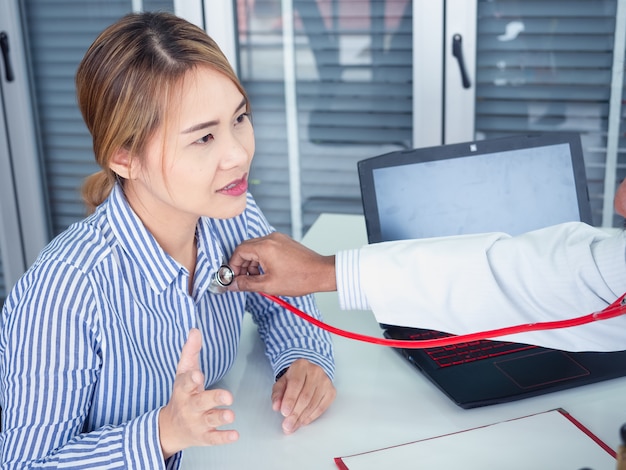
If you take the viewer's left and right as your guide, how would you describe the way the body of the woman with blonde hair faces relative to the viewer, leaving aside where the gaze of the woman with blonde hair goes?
facing the viewer and to the right of the viewer

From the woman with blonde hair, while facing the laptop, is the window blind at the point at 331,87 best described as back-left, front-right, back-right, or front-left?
front-left

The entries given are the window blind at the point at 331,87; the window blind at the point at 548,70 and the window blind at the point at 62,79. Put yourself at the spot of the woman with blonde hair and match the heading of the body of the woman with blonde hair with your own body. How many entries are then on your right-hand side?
0

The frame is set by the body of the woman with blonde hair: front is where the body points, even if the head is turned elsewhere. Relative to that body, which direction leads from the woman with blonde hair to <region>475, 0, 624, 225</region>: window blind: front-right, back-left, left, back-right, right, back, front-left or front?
left

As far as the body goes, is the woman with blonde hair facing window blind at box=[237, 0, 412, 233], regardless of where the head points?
no

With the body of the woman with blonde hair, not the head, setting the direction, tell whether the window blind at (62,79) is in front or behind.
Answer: behind

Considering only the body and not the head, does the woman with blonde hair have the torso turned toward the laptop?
no

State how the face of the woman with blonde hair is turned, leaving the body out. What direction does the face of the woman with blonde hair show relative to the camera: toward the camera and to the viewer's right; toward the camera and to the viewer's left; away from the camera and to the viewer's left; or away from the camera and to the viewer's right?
toward the camera and to the viewer's right

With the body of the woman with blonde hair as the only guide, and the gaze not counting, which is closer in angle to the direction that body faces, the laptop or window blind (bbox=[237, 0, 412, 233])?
the laptop
